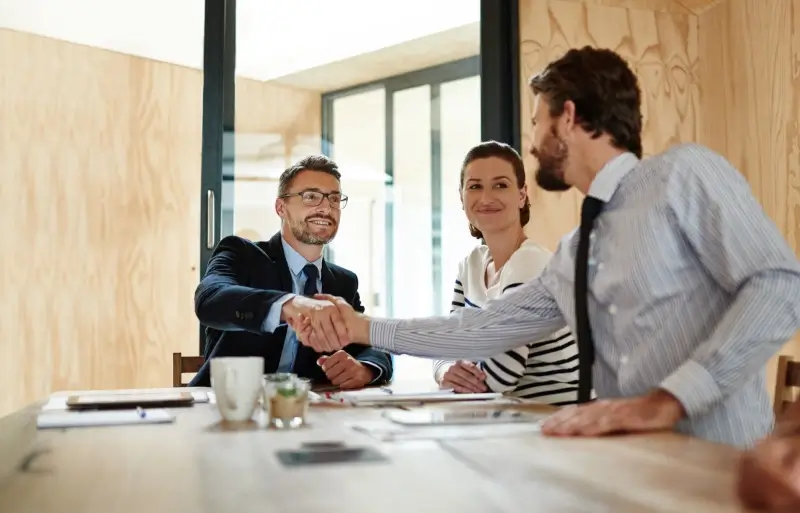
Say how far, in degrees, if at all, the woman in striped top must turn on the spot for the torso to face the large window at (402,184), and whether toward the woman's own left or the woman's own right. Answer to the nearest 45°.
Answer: approximately 135° to the woman's own right

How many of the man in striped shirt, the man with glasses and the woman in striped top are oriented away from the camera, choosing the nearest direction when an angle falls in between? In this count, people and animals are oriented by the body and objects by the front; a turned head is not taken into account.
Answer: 0

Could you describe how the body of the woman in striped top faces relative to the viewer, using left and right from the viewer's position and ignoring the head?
facing the viewer and to the left of the viewer

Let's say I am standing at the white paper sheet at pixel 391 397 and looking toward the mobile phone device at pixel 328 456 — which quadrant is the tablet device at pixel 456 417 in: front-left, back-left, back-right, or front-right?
front-left

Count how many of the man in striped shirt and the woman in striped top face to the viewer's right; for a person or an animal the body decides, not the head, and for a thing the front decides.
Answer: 0

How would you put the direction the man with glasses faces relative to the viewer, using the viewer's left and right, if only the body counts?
facing the viewer and to the right of the viewer

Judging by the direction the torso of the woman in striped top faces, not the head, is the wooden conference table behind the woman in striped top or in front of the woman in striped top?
in front

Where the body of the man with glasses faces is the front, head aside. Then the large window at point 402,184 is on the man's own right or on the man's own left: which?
on the man's own left

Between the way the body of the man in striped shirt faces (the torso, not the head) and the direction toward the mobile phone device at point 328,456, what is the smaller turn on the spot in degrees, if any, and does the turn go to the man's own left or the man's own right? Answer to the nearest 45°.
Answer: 0° — they already face it

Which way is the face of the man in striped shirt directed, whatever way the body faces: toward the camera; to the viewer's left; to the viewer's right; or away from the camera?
to the viewer's left

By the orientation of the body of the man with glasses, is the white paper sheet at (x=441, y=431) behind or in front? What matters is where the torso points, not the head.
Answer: in front

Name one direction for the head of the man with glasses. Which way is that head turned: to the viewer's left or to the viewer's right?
to the viewer's right

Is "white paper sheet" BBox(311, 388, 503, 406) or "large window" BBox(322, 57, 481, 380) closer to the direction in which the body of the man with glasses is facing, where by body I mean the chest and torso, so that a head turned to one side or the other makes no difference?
the white paper sheet
